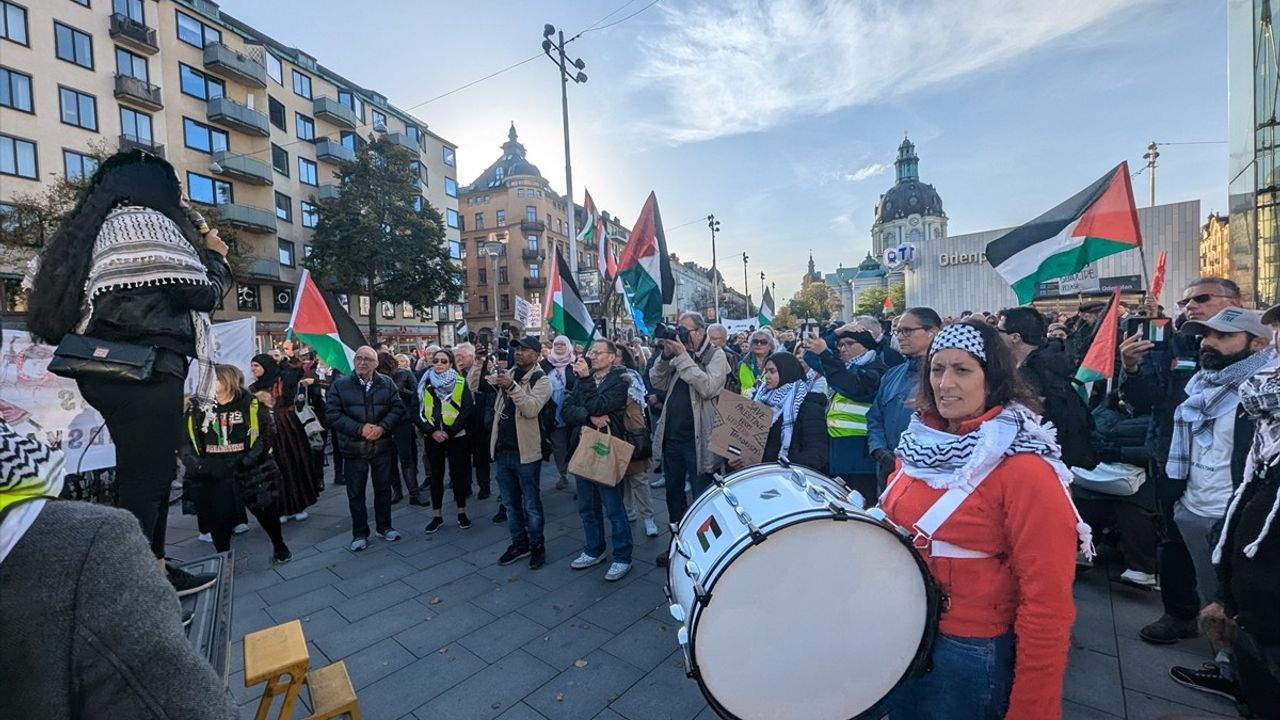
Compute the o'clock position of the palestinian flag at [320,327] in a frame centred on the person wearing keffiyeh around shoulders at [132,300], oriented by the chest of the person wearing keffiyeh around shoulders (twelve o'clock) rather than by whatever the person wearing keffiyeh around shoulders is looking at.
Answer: The palestinian flag is roughly at 11 o'clock from the person wearing keffiyeh around shoulders.

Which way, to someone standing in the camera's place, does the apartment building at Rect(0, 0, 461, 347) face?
facing the viewer and to the right of the viewer

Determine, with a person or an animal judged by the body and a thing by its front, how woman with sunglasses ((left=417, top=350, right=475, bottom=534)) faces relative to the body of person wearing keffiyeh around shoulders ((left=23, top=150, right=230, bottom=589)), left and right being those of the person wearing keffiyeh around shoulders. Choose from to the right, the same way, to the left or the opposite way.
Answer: the opposite way

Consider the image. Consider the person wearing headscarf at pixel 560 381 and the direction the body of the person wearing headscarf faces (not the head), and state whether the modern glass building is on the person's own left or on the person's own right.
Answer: on the person's own left

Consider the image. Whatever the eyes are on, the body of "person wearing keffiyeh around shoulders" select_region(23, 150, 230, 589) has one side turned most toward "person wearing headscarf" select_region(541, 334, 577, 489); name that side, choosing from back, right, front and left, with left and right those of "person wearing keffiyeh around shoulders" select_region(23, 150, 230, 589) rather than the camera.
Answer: front

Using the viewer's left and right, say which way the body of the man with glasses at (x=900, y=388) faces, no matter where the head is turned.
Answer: facing the viewer and to the left of the viewer

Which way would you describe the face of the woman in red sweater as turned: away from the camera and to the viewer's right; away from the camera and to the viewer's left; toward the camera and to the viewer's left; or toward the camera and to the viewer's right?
toward the camera and to the viewer's left

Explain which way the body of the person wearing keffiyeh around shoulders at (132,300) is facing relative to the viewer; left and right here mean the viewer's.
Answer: facing away from the viewer and to the right of the viewer

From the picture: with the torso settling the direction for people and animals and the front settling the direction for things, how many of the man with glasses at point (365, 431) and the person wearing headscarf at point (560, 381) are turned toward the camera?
2

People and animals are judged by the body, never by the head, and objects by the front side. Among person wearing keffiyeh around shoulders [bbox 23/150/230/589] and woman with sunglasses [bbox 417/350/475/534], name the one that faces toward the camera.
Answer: the woman with sunglasses

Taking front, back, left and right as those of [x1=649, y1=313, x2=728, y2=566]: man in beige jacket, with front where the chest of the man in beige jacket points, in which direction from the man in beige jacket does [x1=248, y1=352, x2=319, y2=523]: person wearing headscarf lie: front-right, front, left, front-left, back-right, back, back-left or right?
front-right

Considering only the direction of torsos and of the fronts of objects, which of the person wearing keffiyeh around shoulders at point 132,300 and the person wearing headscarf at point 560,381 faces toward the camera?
the person wearing headscarf at point 560,381

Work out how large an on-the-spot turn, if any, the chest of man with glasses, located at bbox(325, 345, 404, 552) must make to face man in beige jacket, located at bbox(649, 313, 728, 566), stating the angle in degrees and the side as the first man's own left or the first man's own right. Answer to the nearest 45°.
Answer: approximately 45° to the first man's own left

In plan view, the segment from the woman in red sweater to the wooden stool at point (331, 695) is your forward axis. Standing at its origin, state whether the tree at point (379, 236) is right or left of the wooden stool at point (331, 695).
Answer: right

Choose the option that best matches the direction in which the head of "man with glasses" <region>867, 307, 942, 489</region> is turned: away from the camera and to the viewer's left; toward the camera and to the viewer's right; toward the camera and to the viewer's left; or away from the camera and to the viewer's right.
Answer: toward the camera and to the viewer's left

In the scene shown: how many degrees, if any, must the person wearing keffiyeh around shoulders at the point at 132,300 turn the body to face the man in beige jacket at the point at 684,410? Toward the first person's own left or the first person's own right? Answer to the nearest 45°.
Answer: approximately 45° to the first person's own right

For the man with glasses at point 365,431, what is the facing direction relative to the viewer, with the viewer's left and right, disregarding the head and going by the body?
facing the viewer

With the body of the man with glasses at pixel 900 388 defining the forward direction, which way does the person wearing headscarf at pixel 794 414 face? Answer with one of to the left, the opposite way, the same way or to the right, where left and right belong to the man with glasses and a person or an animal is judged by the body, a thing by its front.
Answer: the same way

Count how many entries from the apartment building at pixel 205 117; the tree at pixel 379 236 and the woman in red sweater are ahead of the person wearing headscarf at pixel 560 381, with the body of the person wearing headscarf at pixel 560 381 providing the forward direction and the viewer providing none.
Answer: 1
